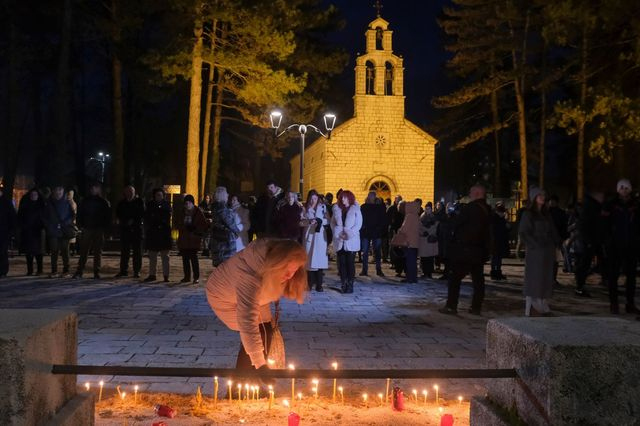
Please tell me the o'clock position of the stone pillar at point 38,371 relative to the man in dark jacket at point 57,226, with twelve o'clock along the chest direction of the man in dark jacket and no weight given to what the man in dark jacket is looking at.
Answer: The stone pillar is roughly at 12 o'clock from the man in dark jacket.

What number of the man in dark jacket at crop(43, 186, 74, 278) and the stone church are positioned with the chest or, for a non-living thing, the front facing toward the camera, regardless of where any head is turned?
2

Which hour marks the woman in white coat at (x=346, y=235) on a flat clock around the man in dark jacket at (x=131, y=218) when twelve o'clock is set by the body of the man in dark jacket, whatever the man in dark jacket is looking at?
The woman in white coat is roughly at 10 o'clock from the man in dark jacket.

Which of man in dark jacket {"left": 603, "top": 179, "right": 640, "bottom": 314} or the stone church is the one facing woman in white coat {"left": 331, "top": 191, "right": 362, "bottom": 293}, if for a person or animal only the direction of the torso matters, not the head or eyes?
the stone church

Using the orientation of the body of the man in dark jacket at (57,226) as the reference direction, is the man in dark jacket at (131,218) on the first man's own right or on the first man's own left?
on the first man's own left

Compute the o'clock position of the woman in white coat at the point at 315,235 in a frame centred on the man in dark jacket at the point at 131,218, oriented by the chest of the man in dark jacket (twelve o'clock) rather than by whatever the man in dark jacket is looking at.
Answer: The woman in white coat is roughly at 10 o'clock from the man in dark jacket.
